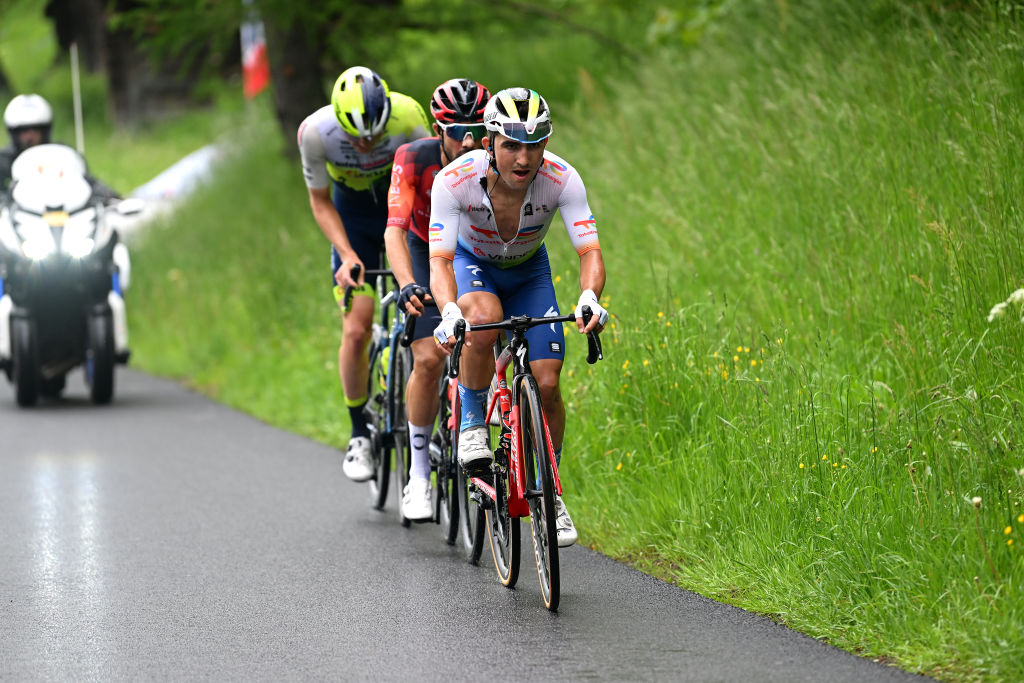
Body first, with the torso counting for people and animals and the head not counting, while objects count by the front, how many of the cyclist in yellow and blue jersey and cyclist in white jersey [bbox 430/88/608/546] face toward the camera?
2

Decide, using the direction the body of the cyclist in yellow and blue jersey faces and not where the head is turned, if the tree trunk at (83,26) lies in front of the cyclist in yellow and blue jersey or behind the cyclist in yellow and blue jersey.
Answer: behind

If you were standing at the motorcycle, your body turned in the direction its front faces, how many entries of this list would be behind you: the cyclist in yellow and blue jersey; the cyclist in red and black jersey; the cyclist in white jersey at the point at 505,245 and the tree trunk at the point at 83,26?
1

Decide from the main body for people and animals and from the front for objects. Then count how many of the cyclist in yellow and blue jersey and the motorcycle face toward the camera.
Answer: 2

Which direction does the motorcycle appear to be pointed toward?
toward the camera

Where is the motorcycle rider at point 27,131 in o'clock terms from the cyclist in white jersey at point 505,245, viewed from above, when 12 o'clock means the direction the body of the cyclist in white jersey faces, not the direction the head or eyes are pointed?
The motorcycle rider is roughly at 5 o'clock from the cyclist in white jersey.

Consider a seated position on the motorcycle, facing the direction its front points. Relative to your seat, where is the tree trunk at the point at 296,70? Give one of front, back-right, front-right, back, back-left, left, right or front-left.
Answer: back-left

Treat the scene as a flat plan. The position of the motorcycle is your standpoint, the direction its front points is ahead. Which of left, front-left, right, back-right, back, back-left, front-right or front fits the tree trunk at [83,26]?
back

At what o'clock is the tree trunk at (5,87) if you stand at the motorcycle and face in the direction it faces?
The tree trunk is roughly at 6 o'clock from the motorcycle.

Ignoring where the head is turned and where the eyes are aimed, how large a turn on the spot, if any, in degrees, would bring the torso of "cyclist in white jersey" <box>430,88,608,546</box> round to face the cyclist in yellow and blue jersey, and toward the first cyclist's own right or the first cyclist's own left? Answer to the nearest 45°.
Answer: approximately 135° to the first cyclist's own right

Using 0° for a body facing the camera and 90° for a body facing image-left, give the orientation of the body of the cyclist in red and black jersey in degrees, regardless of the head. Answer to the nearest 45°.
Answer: approximately 315°

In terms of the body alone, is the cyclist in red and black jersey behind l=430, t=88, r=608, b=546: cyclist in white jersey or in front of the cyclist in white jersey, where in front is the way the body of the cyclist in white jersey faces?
behind

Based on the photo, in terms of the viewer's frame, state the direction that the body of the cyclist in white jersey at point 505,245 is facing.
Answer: toward the camera

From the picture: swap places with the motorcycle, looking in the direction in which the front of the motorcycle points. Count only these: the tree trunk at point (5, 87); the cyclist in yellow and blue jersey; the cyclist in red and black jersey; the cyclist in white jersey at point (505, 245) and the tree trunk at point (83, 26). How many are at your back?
2
